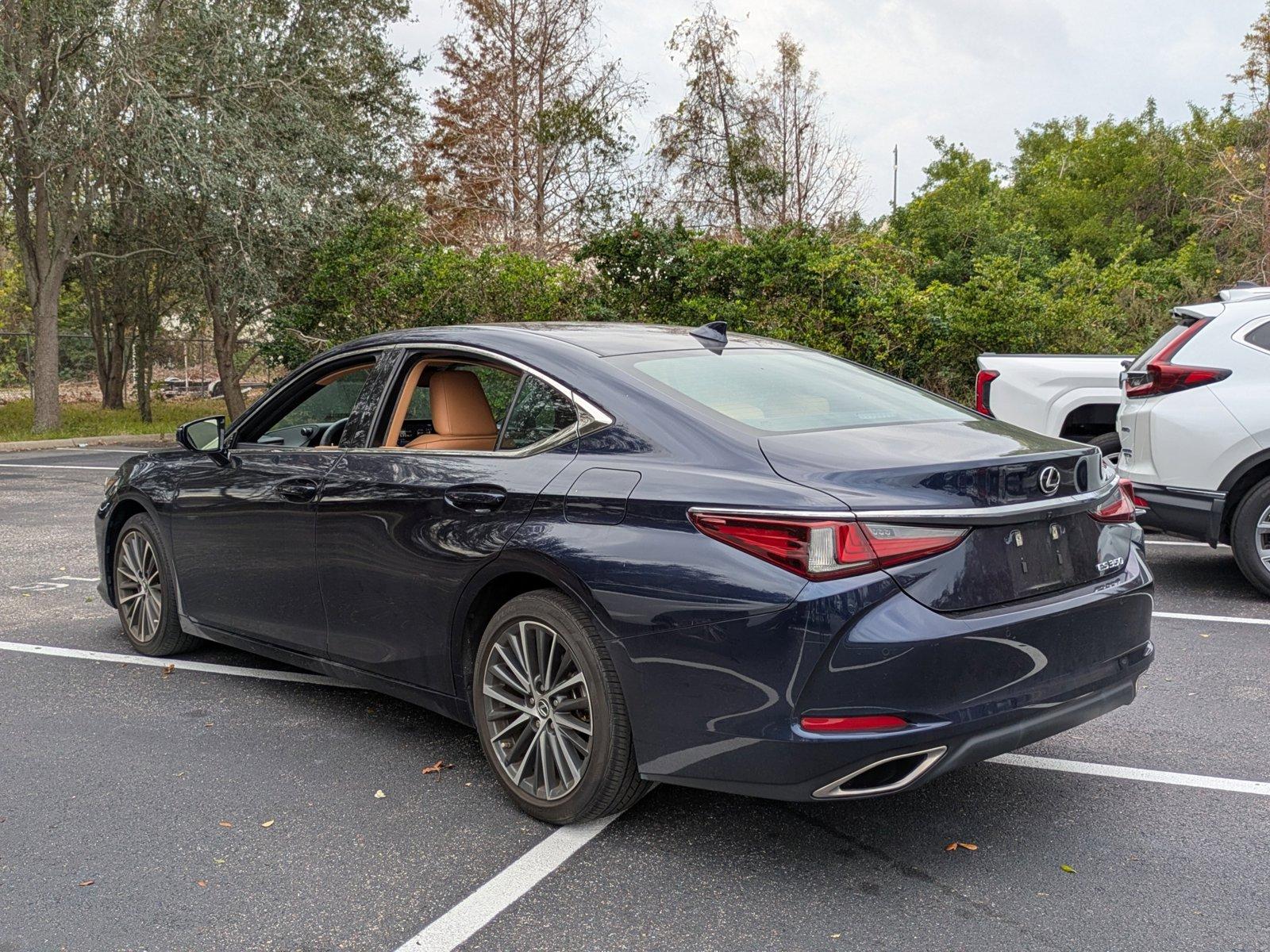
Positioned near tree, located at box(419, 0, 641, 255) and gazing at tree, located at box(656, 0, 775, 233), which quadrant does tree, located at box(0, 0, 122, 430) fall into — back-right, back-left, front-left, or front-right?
back-right

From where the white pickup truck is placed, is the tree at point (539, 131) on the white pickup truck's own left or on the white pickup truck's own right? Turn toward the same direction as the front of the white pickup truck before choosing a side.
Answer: on the white pickup truck's own left

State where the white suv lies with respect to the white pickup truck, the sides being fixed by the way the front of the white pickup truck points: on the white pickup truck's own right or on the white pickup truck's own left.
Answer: on the white pickup truck's own right
